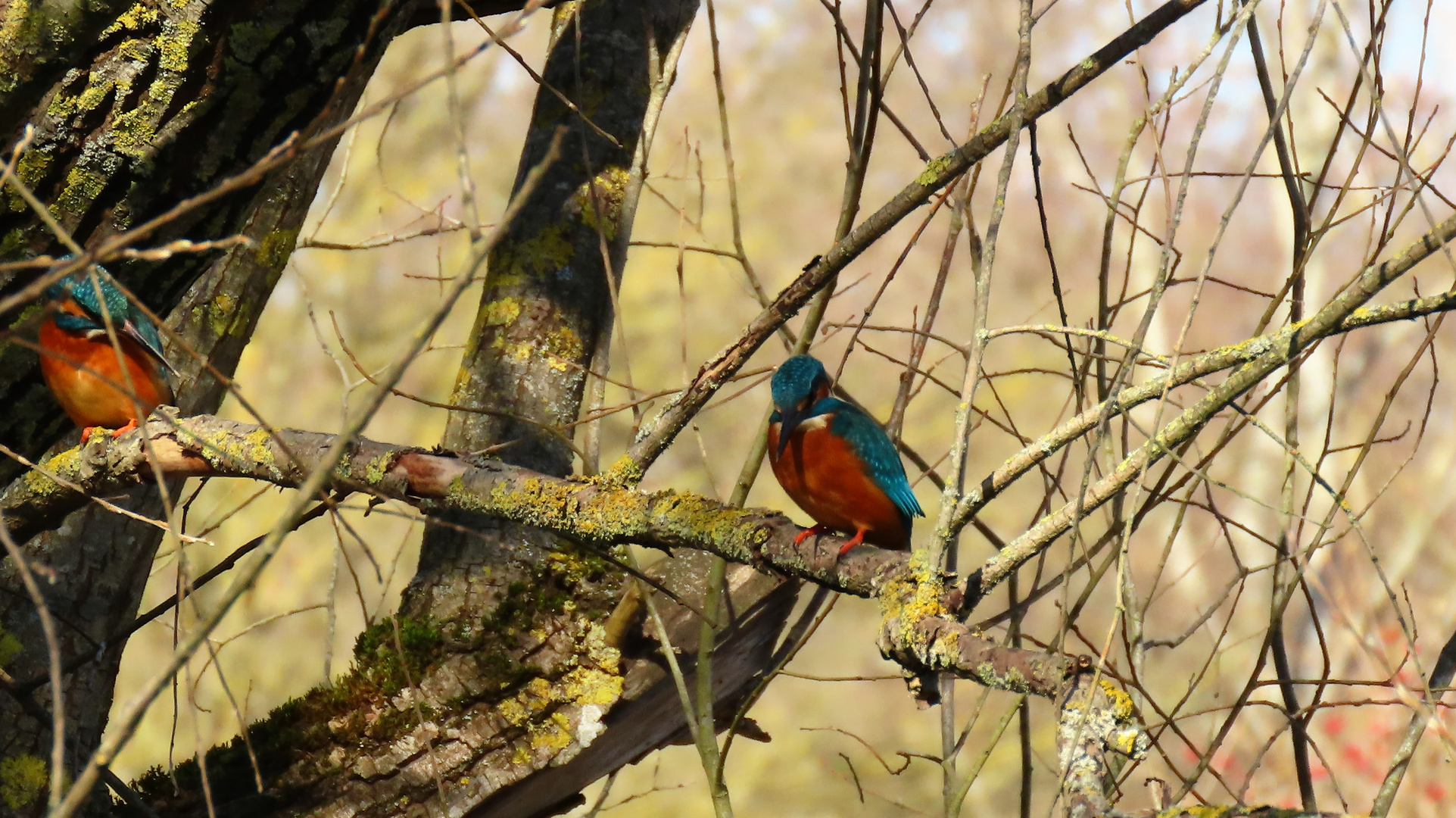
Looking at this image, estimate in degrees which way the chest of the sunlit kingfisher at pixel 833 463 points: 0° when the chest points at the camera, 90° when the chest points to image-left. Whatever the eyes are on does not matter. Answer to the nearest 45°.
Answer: approximately 45°

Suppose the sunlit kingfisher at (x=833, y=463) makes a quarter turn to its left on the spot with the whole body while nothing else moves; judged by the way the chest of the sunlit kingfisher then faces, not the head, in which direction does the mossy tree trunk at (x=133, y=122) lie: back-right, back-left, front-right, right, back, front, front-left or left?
right

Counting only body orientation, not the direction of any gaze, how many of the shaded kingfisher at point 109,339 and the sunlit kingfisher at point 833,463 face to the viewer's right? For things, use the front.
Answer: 0

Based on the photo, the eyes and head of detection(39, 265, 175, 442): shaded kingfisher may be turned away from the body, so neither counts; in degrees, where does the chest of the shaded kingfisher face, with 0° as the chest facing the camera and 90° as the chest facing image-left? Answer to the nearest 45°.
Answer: approximately 45°
